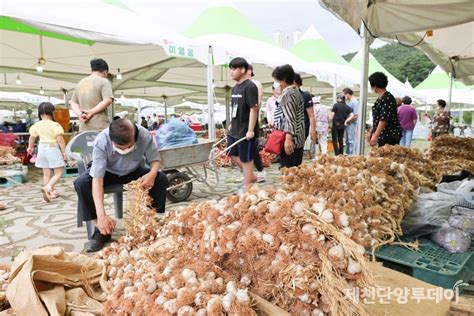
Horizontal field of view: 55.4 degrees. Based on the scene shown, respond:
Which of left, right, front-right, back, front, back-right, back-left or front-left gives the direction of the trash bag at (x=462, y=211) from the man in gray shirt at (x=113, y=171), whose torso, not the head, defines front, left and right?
front-left

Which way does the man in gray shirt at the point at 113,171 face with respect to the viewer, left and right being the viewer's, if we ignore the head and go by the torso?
facing the viewer

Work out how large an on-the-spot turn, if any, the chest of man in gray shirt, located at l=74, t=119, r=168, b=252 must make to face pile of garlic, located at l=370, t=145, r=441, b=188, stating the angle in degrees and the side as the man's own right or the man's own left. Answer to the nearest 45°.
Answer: approximately 90° to the man's own left

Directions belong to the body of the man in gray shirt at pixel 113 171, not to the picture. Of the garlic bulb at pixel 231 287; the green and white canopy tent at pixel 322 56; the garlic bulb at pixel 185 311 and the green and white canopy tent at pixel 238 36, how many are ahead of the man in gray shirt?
2

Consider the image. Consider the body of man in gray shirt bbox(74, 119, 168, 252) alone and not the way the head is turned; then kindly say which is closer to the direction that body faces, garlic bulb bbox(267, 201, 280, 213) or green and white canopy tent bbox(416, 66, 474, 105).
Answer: the garlic bulb

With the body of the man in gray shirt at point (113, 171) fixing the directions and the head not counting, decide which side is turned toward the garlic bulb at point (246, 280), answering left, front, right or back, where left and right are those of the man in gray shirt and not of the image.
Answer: front

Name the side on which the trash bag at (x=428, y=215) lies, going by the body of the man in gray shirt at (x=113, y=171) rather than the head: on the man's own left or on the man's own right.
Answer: on the man's own left

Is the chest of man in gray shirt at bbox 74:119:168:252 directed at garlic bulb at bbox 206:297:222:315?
yes

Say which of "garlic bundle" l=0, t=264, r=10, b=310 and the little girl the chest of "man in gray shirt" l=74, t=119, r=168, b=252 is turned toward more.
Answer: the garlic bundle
